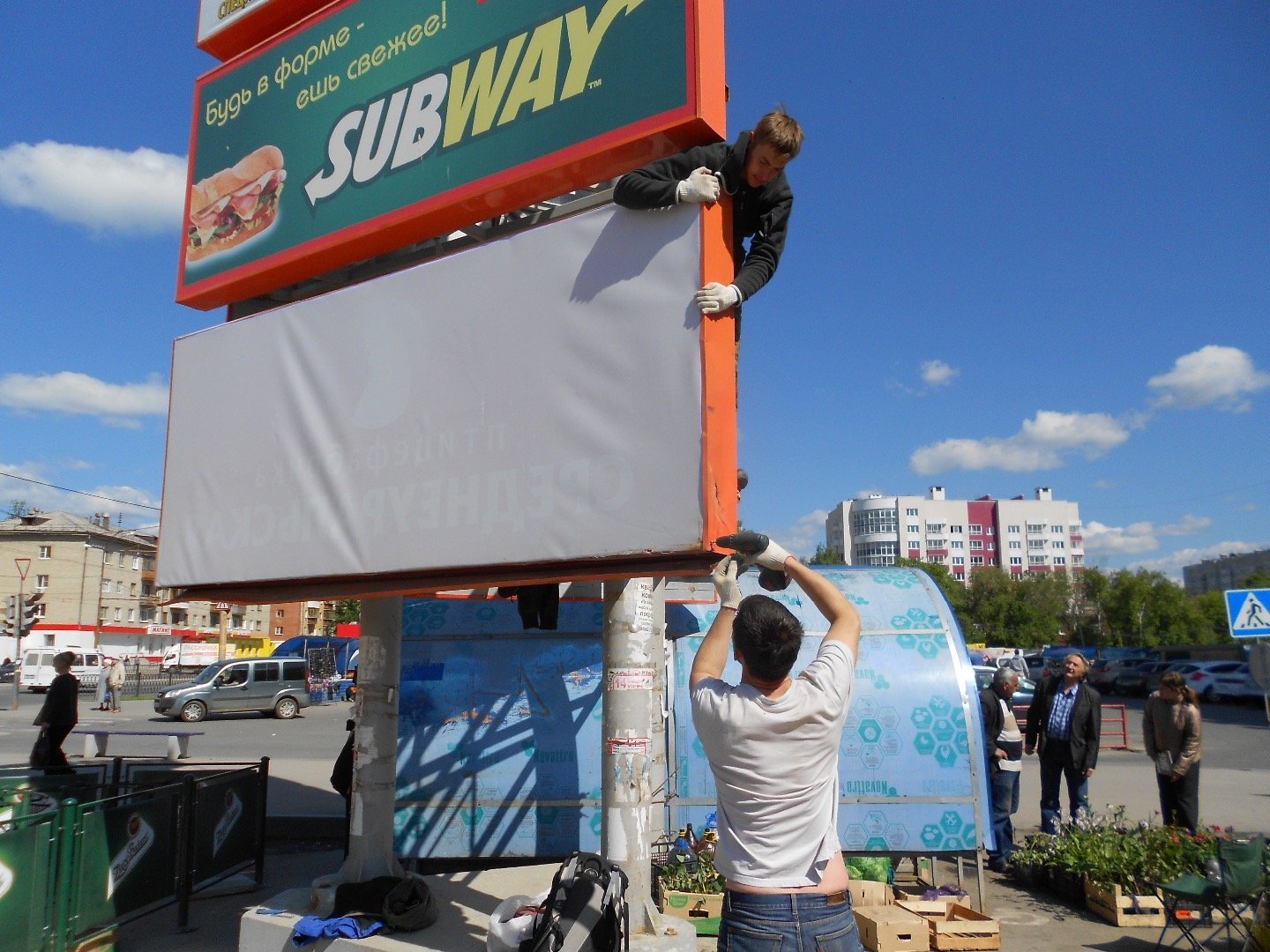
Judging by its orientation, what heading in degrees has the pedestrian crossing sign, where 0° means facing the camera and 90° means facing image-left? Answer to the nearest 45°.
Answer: approximately 0°

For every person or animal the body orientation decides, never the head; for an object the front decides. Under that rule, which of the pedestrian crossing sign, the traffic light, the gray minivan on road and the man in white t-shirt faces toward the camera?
the pedestrian crossing sign

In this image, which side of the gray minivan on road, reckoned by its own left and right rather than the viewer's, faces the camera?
left

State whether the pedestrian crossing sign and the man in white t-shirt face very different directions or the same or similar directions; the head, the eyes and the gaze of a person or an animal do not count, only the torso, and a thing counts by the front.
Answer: very different directions

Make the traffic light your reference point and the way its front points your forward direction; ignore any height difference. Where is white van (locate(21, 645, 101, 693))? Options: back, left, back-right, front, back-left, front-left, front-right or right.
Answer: left

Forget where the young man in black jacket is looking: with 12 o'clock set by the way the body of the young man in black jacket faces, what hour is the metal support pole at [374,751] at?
The metal support pole is roughly at 3 o'clock from the young man in black jacket.

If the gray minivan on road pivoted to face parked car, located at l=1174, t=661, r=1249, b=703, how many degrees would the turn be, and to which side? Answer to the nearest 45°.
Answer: approximately 180°

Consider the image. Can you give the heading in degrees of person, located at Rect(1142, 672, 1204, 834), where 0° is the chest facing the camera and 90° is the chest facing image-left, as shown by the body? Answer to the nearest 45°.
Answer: approximately 45°

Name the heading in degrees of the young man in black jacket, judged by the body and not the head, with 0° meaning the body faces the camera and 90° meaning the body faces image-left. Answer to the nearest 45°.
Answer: approximately 45°

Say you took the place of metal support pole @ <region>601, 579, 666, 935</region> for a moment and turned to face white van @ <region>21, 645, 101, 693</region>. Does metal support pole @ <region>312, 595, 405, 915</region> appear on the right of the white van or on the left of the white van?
left

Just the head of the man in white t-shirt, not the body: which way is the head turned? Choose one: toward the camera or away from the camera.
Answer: away from the camera

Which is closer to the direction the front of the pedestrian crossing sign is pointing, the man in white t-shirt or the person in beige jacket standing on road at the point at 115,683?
the man in white t-shirt

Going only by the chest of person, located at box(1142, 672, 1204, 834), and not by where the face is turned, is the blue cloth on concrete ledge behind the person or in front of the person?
in front
